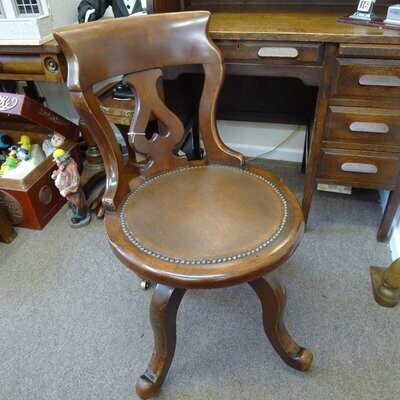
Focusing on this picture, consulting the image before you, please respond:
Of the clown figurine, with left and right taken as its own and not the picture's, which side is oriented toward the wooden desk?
back

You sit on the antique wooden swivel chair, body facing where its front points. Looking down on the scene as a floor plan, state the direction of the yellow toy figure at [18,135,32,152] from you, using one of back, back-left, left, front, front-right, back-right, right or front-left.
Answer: back

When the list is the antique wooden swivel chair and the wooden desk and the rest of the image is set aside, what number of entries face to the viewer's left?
0

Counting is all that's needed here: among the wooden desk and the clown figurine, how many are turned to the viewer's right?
0

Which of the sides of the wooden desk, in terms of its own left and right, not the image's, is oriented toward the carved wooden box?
right

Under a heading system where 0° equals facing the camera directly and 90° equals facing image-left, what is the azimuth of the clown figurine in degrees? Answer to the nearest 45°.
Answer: approximately 45°

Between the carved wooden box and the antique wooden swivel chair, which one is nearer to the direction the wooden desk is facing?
the antique wooden swivel chair
